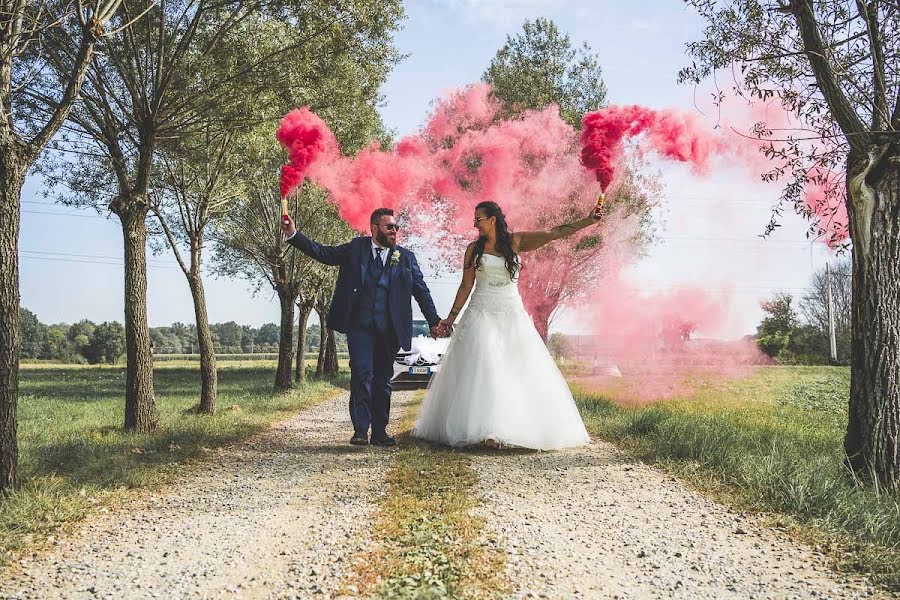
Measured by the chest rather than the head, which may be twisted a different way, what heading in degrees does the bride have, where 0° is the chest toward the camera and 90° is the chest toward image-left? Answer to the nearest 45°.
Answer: approximately 0°

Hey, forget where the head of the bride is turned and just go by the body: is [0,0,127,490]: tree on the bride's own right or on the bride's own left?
on the bride's own right

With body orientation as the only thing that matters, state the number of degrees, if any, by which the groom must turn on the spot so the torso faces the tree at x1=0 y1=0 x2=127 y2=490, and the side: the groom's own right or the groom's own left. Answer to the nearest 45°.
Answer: approximately 45° to the groom's own right

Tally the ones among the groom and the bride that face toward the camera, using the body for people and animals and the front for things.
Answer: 2

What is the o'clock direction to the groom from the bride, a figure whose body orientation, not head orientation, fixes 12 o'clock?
The groom is roughly at 3 o'clock from the bride.
